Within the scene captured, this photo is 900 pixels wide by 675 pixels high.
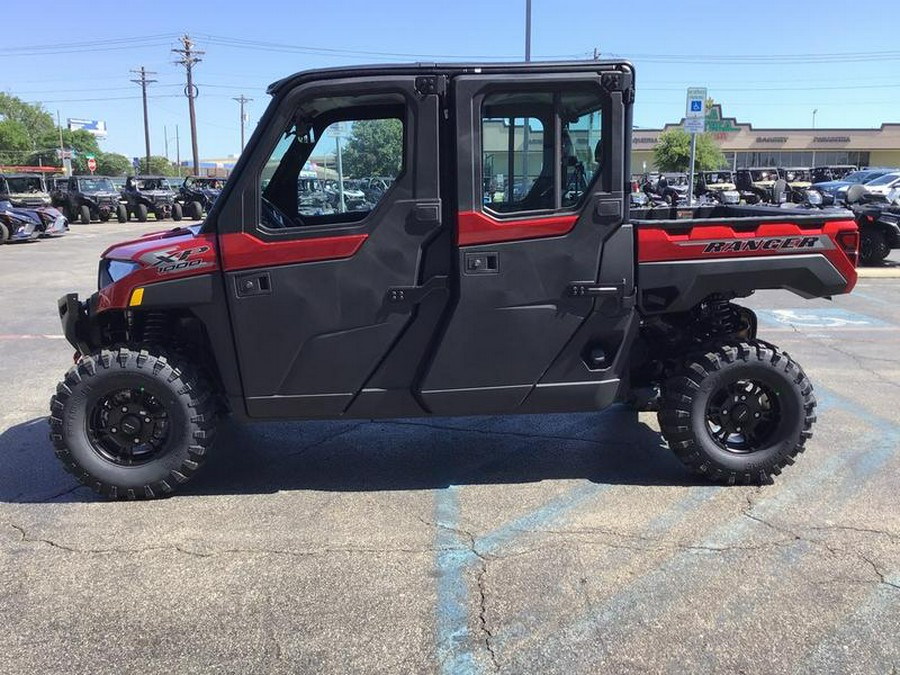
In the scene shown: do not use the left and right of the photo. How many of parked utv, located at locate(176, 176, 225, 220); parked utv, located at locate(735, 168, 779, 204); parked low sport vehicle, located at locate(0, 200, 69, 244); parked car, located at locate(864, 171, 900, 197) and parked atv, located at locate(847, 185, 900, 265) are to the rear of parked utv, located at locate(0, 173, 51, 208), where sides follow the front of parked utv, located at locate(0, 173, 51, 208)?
0

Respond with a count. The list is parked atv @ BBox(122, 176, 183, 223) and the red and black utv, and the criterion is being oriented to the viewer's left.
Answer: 1

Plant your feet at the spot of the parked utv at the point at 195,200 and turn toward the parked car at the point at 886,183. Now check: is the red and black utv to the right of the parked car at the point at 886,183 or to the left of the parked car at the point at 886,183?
right

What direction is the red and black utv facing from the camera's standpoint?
to the viewer's left

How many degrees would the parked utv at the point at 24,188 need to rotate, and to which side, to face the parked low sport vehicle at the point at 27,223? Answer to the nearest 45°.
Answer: approximately 45° to its right

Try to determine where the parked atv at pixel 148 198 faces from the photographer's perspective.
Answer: facing the viewer and to the right of the viewer

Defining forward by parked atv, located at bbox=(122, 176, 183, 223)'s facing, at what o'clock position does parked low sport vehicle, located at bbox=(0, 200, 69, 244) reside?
parked low sport vehicle, located at bbox=(0, 200, 69, 244) is roughly at 2 o'clock from parked atv, located at bbox=(122, 176, 183, 223).

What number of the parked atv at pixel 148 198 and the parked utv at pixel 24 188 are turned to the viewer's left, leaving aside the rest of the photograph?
0

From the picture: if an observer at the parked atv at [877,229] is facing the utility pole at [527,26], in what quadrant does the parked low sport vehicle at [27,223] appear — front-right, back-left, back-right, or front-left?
front-left

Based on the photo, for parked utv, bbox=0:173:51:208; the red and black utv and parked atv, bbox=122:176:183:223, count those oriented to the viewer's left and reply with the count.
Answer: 1

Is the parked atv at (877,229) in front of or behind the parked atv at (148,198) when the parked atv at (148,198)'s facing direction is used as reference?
in front

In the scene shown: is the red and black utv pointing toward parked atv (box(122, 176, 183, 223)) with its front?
no

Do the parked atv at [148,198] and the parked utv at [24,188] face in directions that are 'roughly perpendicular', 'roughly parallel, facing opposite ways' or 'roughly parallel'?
roughly parallel

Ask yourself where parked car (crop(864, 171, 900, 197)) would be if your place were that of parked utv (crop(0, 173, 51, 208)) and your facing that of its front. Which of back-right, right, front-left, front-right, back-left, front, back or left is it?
left
